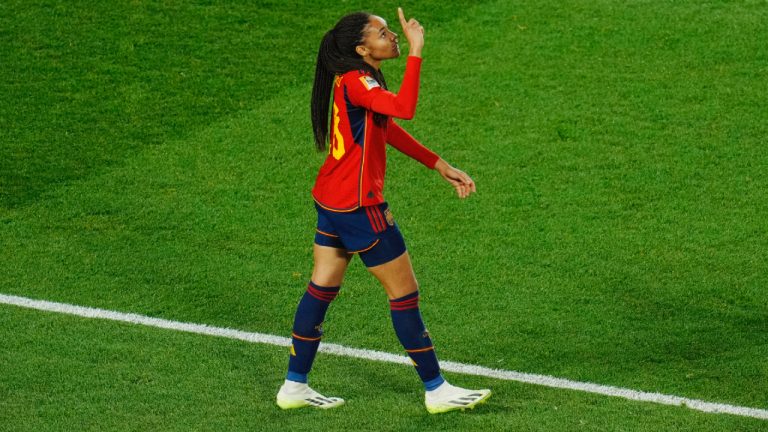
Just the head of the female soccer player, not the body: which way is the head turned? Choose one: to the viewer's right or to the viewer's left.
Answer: to the viewer's right

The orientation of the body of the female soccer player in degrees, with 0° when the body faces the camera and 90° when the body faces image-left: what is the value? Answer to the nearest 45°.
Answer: approximately 270°
